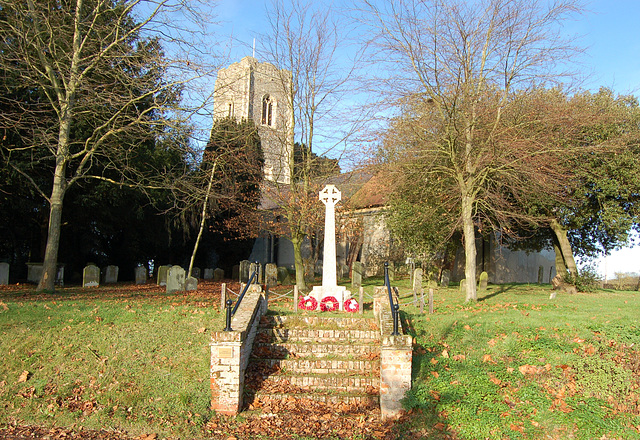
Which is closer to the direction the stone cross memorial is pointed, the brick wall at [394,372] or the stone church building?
the brick wall

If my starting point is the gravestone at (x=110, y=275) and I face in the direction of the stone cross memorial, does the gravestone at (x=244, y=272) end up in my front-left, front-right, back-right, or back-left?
front-left

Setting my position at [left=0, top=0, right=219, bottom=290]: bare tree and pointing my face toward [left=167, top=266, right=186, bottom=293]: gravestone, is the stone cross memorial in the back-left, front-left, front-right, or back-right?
front-right

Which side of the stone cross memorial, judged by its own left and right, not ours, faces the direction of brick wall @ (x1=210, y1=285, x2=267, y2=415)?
front

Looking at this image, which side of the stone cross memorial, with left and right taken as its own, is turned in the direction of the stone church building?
back

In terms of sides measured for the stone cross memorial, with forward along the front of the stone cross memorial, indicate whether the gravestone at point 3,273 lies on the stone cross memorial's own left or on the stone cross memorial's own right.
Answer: on the stone cross memorial's own right

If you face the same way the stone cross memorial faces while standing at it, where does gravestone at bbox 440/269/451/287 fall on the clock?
The gravestone is roughly at 7 o'clock from the stone cross memorial.

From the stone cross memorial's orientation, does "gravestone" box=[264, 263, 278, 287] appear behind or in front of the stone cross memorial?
behind

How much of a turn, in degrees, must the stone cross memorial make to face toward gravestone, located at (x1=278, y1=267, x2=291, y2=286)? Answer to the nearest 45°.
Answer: approximately 180°

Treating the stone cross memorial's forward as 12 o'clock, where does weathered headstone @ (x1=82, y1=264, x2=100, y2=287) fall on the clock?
The weathered headstone is roughly at 4 o'clock from the stone cross memorial.

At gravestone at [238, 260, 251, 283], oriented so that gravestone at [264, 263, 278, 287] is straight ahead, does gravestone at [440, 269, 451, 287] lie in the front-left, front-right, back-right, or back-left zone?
front-left

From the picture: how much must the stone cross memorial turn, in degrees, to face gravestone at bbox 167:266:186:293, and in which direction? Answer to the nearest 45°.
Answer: approximately 135° to its right

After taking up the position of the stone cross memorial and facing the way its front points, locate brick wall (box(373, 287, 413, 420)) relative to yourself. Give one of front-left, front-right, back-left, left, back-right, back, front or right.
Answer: front

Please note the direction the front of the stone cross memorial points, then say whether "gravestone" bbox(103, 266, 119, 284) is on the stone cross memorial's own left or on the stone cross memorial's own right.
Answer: on the stone cross memorial's own right

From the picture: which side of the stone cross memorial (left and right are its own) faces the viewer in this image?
front
